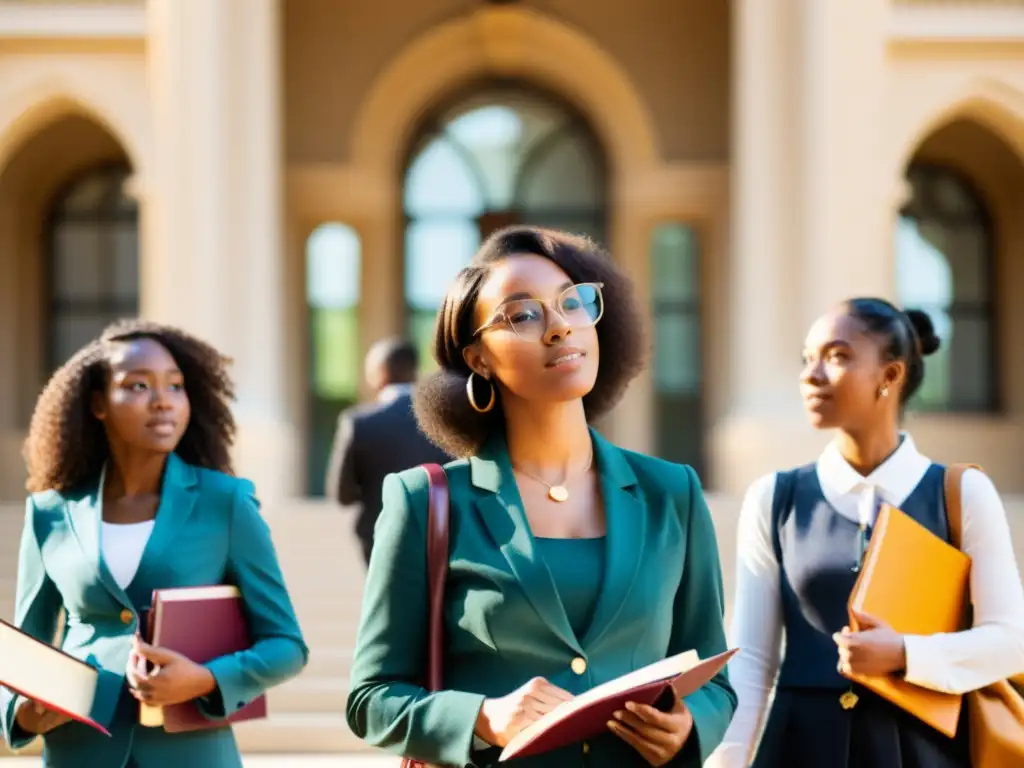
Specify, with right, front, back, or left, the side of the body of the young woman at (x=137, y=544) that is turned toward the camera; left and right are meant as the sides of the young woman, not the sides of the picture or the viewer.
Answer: front

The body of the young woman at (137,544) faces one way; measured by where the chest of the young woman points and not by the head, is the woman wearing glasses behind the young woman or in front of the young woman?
in front

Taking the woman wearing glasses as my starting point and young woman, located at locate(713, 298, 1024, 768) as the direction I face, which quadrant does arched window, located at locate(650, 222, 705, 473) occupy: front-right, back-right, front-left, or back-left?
front-left

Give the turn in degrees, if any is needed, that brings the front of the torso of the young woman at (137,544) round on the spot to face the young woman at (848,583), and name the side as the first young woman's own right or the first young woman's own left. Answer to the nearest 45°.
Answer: approximately 90° to the first young woman's own left

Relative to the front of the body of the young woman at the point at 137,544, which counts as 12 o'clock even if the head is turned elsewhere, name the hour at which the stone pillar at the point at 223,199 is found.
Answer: The stone pillar is roughly at 6 o'clock from the young woman.

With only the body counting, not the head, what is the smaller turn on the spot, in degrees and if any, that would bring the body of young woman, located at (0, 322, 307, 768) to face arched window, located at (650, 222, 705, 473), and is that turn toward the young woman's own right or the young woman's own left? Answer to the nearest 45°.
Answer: approximately 135° to the young woman's own left

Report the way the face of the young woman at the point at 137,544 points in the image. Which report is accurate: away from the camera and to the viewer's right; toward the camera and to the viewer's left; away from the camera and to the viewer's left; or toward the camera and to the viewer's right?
toward the camera and to the viewer's right

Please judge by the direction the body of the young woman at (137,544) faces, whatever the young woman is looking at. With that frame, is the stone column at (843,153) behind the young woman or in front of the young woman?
behind

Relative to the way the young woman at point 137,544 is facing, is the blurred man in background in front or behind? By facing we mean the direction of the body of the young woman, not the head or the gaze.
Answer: behind

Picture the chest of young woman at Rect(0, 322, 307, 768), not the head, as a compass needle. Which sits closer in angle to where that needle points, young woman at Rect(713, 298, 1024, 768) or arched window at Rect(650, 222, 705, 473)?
the young woman

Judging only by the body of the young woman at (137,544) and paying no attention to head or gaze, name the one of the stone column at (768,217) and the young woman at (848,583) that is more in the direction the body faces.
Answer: the young woman

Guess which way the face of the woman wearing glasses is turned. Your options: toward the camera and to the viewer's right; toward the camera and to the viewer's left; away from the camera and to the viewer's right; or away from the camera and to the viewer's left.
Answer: toward the camera and to the viewer's right
